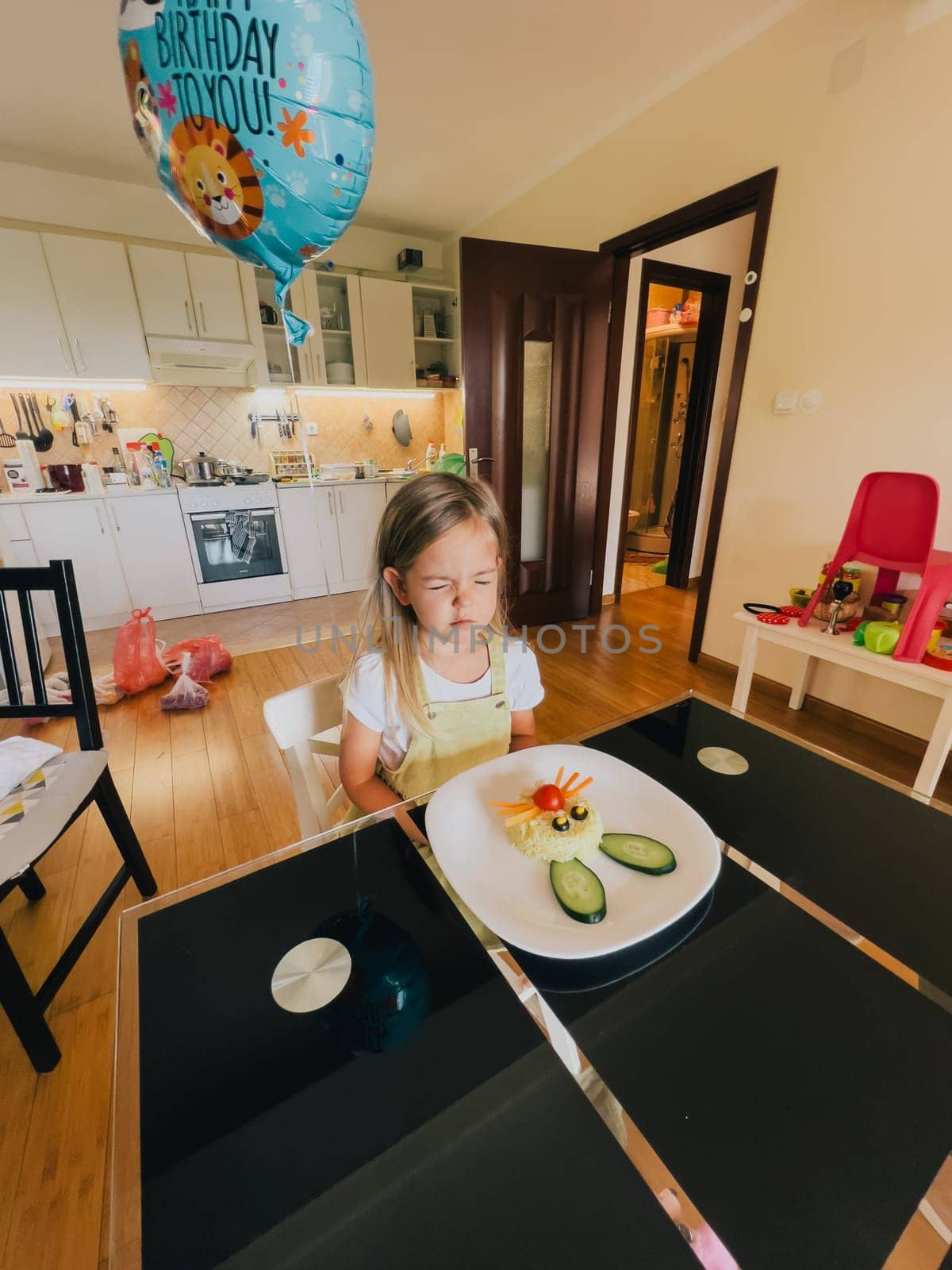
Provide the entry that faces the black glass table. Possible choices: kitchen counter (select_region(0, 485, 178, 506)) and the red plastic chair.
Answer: the kitchen counter

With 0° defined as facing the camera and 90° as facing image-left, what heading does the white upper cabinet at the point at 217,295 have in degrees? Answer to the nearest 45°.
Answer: approximately 315°

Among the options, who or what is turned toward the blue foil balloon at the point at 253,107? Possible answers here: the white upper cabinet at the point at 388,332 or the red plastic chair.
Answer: the white upper cabinet

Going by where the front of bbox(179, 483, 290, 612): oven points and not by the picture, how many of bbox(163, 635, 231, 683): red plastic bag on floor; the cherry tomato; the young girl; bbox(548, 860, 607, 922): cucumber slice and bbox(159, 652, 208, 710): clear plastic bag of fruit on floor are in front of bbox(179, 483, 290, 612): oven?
5

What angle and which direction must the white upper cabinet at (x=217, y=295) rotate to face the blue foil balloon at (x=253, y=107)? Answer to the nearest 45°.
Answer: approximately 45° to its right

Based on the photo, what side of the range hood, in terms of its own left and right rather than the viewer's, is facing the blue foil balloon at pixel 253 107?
front

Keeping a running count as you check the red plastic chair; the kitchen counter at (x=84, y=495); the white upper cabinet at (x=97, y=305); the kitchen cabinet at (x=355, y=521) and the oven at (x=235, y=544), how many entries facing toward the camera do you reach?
4

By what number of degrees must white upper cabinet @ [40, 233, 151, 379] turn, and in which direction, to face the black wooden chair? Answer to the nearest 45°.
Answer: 0° — it already faces it

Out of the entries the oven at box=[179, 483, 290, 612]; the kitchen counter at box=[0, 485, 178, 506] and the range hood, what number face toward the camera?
3
